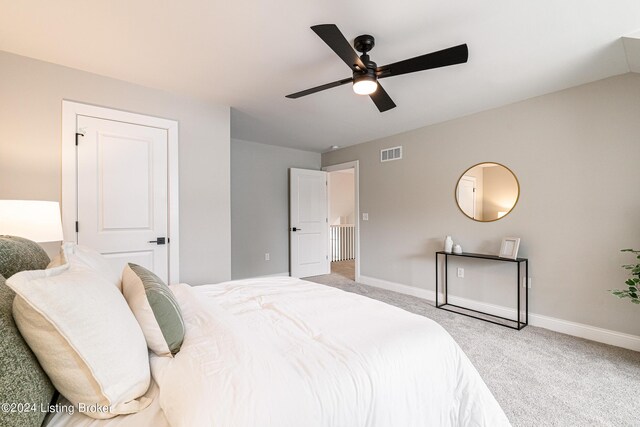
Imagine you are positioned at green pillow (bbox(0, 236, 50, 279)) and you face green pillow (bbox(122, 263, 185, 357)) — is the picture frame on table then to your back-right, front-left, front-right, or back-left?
front-left

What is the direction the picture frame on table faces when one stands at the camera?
facing the viewer and to the left of the viewer

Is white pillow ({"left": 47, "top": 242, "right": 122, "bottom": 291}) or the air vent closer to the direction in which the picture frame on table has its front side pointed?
the white pillow

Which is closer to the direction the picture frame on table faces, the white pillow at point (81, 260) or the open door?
the white pillow

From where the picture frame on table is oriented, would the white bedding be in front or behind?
in front

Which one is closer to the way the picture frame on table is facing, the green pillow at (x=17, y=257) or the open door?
the green pillow

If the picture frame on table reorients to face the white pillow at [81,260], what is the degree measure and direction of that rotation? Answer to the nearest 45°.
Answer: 0° — it already faces it

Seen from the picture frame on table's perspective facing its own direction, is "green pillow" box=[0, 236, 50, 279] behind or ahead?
ahead

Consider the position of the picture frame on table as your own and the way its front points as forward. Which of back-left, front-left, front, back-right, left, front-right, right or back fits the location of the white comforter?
front-left
